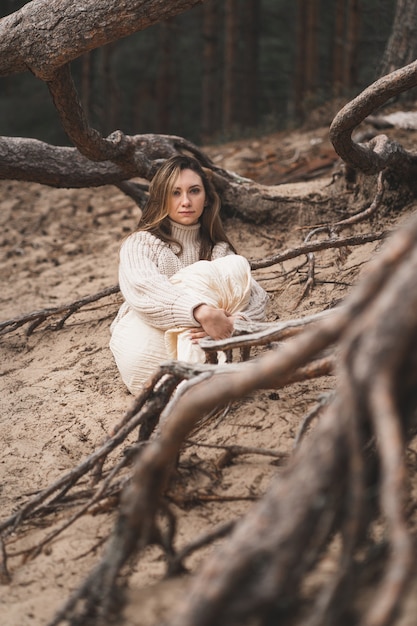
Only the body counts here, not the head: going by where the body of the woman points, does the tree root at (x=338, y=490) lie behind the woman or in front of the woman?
in front

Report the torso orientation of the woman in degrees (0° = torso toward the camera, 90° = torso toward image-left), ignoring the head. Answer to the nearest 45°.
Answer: approximately 315°
